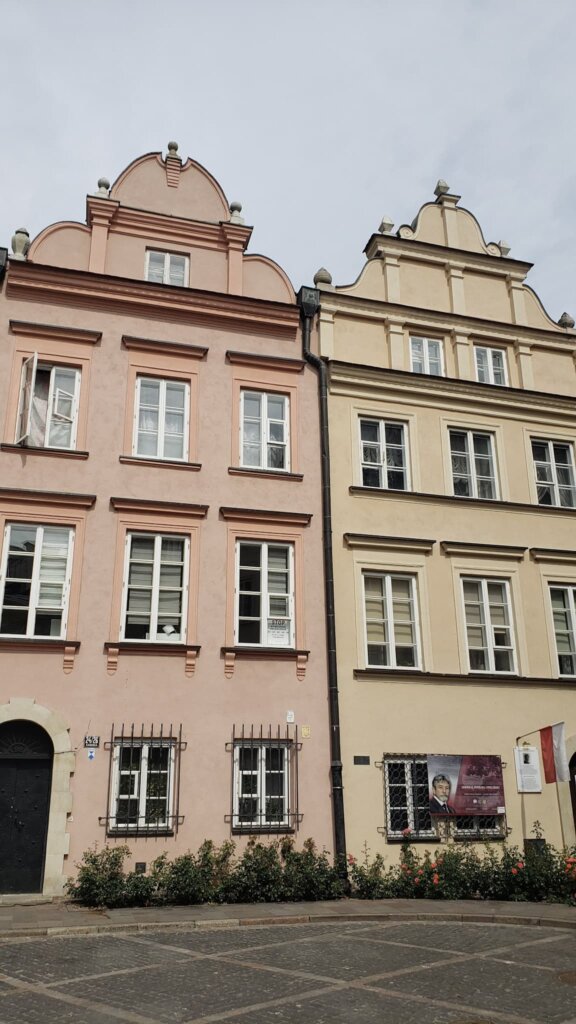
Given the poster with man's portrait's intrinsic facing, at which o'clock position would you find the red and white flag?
The red and white flag is roughly at 9 o'clock from the poster with man's portrait.

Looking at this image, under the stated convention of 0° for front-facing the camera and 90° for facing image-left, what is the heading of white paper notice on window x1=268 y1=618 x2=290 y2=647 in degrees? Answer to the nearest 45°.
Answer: approximately 0°

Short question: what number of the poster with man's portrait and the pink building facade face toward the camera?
2

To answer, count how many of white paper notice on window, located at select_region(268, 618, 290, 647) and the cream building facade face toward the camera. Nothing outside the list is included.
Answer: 2

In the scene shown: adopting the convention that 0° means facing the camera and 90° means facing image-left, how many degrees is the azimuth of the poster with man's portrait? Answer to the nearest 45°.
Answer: approximately 0°

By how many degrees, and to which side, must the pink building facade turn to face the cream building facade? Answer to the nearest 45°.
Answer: approximately 90° to its left

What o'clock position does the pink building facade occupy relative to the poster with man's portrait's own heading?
The pink building facade is roughly at 2 o'clock from the poster with man's portrait.

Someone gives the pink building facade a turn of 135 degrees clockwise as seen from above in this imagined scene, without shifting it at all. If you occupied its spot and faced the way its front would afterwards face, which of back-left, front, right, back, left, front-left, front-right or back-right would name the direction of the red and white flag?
back-right
